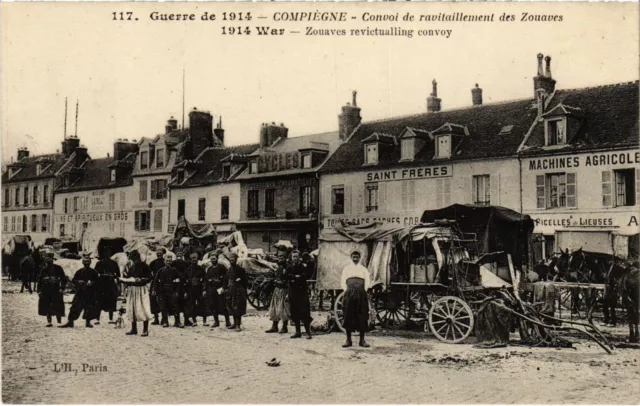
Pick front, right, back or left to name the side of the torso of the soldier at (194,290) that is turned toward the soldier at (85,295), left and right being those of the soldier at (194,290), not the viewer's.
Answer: right

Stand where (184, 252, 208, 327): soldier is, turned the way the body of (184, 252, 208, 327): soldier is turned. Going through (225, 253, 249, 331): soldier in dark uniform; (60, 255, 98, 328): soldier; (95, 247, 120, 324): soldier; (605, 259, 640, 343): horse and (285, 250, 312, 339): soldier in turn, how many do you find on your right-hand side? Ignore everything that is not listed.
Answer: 2

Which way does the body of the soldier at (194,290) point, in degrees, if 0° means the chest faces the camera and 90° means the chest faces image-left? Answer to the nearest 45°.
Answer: approximately 0°

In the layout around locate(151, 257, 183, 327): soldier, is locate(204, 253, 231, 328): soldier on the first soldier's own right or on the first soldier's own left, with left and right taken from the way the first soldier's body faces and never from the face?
on the first soldier's own left

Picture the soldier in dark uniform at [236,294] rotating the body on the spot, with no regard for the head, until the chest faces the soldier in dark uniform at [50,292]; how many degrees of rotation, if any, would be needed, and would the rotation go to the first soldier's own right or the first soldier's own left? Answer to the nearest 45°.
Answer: approximately 45° to the first soldier's own right

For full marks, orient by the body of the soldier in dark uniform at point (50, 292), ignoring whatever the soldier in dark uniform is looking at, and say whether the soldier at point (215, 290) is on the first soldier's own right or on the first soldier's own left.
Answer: on the first soldier's own left

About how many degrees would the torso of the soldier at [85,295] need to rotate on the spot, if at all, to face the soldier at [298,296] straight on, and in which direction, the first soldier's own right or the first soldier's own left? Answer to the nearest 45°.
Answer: approximately 45° to the first soldier's own left

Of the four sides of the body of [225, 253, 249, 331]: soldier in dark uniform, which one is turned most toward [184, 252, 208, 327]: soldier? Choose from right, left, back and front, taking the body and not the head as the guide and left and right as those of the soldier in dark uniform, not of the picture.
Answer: right

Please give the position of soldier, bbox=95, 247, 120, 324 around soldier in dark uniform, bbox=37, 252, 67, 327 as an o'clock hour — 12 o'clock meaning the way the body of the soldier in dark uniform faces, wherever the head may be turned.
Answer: The soldier is roughly at 9 o'clock from the soldier in dark uniform.

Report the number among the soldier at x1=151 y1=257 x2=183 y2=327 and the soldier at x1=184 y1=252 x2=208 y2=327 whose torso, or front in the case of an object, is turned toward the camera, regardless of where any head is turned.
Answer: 2
